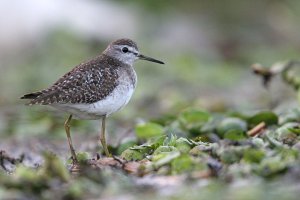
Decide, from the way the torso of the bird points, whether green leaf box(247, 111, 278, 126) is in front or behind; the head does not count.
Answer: in front

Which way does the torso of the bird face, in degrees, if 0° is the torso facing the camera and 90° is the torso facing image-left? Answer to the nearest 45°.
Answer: approximately 270°

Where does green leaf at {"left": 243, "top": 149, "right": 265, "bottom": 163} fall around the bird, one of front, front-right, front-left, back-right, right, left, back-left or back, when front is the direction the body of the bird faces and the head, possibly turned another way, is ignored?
front-right

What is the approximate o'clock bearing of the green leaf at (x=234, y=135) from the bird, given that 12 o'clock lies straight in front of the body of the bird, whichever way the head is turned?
The green leaf is roughly at 12 o'clock from the bird.

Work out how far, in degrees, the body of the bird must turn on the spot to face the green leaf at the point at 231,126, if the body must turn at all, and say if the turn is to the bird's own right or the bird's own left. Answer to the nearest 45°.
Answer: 0° — it already faces it
